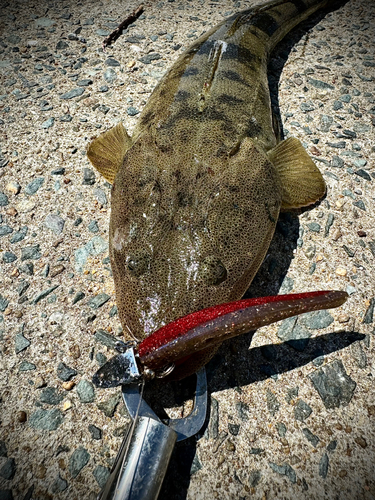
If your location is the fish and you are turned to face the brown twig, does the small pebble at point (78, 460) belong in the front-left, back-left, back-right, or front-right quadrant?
back-left

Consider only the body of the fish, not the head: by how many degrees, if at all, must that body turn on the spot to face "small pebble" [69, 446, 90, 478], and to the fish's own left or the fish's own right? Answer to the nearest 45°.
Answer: approximately 45° to the fish's own right

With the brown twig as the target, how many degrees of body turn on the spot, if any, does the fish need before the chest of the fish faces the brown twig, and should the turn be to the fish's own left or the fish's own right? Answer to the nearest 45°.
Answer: approximately 180°

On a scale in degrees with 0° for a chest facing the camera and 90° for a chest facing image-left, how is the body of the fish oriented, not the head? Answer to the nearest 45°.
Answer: approximately 0°

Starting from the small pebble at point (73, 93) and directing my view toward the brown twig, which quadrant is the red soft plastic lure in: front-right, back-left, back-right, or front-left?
back-right

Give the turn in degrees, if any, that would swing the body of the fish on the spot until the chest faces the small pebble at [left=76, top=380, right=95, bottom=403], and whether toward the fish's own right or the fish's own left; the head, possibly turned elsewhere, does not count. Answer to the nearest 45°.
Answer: approximately 45° to the fish's own right

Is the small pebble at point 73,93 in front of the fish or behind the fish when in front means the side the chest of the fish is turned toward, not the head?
behind
